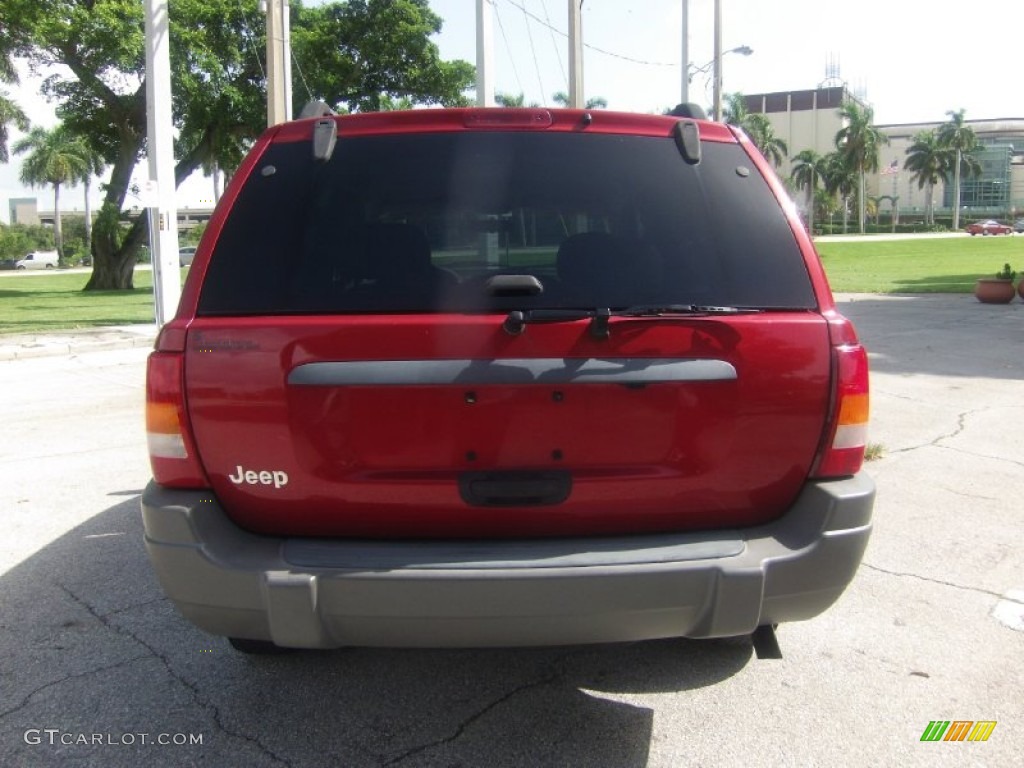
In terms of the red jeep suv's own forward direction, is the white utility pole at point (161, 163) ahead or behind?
ahead

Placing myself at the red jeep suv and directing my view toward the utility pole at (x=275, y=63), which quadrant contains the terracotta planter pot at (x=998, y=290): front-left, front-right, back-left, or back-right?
front-right

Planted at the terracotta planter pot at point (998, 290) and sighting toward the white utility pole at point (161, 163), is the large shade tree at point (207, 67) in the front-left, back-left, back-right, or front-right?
front-right

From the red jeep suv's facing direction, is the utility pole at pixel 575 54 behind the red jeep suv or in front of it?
in front

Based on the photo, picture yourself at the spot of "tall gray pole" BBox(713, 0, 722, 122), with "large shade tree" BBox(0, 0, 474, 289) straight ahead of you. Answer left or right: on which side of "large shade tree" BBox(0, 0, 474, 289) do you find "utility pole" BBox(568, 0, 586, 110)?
left

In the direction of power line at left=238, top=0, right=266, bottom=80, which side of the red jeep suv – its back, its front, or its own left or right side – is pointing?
front

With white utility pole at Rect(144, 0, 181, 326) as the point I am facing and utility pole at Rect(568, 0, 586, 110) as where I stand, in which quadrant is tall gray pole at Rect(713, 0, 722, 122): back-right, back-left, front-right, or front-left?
back-right

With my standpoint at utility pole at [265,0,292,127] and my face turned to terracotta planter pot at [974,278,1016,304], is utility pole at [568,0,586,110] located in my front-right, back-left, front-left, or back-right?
front-left

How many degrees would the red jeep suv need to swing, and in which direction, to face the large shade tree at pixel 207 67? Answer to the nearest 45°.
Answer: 0° — it already faces it

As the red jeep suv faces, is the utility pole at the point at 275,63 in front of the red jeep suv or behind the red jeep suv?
in front

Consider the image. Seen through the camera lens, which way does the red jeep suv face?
facing away from the viewer

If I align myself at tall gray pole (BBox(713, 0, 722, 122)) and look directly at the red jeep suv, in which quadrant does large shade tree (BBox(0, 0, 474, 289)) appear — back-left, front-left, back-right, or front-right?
front-right
